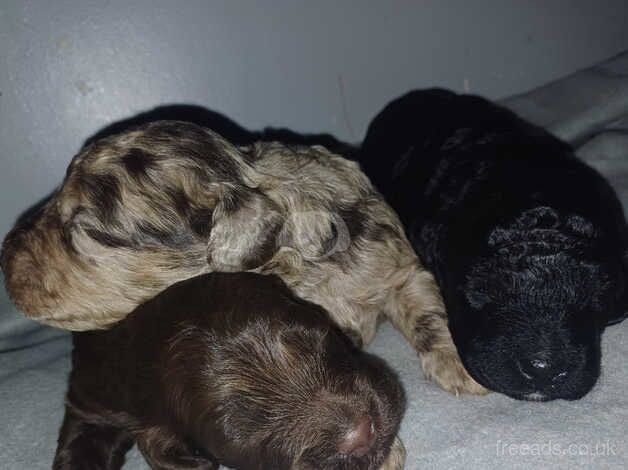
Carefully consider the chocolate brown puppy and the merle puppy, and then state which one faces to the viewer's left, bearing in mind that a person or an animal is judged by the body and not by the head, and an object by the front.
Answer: the merle puppy

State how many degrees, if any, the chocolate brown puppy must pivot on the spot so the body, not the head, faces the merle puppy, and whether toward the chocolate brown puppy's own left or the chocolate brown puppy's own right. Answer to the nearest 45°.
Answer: approximately 135° to the chocolate brown puppy's own left

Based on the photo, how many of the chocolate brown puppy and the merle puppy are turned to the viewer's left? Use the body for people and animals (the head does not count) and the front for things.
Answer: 1

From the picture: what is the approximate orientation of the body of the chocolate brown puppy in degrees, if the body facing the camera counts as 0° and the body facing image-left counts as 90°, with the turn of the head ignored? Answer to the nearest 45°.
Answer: approximately 315°

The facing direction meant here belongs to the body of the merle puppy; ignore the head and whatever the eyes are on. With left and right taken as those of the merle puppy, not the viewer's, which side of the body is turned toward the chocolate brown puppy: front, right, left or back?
left

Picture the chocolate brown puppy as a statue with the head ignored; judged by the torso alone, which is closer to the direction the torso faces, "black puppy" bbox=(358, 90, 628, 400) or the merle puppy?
the black puppy

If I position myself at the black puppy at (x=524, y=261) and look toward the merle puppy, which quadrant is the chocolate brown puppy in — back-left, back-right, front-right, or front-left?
front-left

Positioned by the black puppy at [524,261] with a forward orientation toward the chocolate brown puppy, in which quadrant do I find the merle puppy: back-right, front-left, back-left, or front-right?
front-right

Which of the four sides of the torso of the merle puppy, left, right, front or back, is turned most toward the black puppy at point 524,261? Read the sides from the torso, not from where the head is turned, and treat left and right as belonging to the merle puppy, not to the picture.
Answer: back

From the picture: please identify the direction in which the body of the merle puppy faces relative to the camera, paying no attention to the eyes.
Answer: to the viewer's left

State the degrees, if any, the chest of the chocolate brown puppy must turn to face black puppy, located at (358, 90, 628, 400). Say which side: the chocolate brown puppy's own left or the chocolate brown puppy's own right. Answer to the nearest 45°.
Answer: approximately 45° to the chocolate brown puppy's own left
